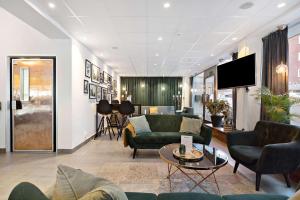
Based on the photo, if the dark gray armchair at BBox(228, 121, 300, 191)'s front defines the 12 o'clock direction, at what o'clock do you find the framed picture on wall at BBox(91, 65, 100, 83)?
The framed picture on wall is roughly at 2 o'clock from the dark gray armchair.

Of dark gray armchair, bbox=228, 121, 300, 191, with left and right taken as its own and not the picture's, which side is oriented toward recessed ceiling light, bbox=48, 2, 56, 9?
front

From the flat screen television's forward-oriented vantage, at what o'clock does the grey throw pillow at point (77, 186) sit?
The grey throw pillow is roughly at 11 o'clock from the flat screen television.

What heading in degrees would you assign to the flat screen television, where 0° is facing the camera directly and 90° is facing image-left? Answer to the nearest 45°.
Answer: approximately 45°

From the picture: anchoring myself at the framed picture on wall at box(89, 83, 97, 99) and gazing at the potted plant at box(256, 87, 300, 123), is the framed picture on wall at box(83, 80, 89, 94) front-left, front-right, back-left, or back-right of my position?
front-right

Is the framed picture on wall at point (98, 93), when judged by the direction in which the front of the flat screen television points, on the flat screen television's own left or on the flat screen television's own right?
on the flat screen television's own right

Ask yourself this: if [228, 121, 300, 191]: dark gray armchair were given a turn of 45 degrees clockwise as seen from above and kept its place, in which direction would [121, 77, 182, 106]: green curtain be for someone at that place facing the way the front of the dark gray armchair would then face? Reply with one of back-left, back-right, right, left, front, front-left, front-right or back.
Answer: front-right

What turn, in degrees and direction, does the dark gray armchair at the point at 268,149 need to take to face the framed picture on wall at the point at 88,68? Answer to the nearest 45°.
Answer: approximately 45° to its right

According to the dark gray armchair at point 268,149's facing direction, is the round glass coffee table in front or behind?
in front

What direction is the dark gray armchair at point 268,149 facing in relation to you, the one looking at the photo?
facing the viewer and to the left of the viewer

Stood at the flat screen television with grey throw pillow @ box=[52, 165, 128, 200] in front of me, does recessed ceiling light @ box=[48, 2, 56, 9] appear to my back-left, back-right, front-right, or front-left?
front-right

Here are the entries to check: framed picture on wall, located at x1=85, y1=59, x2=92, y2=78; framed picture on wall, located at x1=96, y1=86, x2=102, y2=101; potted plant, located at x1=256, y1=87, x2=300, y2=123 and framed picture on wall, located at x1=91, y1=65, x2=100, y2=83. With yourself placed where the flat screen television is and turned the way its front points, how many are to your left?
1

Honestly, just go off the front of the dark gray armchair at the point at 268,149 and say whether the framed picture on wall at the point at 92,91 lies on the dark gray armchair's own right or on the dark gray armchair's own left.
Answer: on the dark gray armchair's own right

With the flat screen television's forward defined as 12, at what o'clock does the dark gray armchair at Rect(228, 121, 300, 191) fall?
The dark gray armchair is roughly at 10 o'clock from the flat screen television.

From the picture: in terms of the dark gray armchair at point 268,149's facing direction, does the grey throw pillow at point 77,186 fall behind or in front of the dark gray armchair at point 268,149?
in front

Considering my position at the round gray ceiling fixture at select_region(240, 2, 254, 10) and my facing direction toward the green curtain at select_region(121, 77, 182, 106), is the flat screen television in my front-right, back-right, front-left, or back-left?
front-right

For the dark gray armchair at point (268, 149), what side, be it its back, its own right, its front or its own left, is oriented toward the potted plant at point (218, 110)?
right
